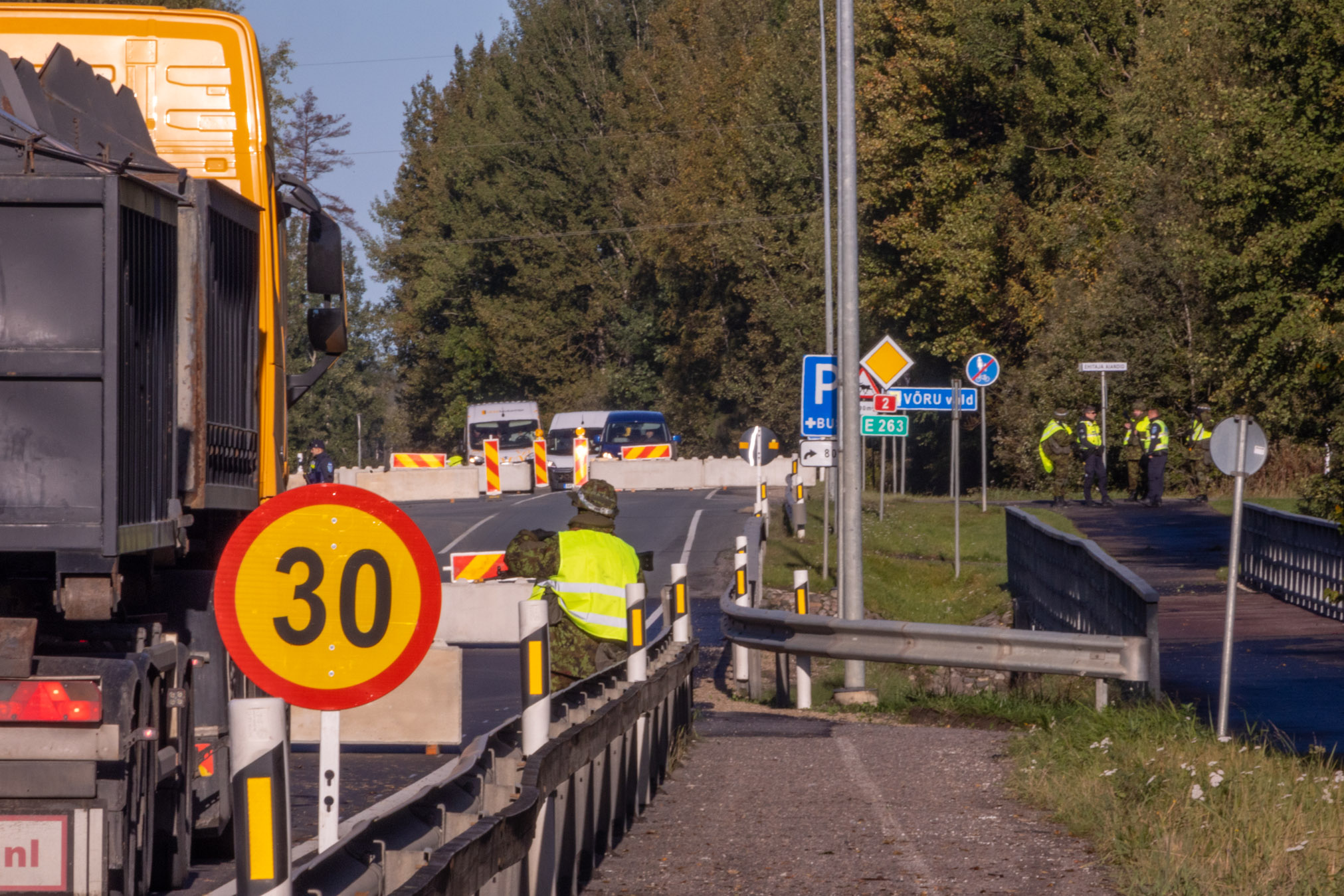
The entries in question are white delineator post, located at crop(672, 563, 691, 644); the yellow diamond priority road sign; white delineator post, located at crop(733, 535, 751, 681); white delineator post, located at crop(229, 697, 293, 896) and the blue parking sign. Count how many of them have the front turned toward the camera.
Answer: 5

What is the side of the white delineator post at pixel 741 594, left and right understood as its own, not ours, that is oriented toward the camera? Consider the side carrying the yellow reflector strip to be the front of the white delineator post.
front

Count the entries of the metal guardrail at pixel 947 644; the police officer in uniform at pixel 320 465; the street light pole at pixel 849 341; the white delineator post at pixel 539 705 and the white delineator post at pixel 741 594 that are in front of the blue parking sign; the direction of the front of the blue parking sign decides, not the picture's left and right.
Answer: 4

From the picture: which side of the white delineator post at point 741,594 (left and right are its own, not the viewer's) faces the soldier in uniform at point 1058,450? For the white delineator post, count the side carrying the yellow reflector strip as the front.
back

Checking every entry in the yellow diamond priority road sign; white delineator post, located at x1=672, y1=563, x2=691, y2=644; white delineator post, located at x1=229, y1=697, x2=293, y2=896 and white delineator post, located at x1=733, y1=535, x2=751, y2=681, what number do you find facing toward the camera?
4

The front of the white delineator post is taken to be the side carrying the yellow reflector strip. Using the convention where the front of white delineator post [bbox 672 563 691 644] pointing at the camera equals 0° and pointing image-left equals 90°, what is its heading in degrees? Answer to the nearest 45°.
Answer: approximately 0°

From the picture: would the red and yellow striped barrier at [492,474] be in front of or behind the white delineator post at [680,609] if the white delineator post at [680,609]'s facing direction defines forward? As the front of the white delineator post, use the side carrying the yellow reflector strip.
behind

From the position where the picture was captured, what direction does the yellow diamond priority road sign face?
facing the viewer

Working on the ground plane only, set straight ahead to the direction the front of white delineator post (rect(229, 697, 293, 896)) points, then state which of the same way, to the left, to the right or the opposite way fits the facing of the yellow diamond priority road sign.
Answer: the same way

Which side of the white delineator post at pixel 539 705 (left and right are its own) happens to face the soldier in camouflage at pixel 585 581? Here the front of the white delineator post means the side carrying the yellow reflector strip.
back

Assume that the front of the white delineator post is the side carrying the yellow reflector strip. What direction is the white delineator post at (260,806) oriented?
toward the camera

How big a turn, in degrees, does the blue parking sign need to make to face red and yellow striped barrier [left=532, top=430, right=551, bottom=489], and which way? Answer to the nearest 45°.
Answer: approximately 180°
